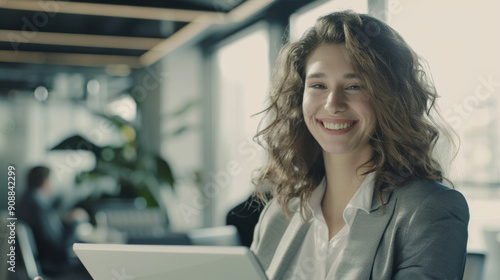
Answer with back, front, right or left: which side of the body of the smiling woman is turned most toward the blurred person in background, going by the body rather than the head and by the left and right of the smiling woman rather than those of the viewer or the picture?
right

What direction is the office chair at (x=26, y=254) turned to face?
to the viewer's right

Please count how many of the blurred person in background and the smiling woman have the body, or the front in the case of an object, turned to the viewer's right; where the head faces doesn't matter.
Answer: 1

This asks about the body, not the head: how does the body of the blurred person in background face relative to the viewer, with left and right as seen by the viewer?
facing to the right of the viewer

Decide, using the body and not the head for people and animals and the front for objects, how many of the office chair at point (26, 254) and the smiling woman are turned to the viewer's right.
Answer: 1

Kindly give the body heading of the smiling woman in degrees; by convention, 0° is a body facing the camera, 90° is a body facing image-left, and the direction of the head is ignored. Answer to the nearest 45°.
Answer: approximately 45°
